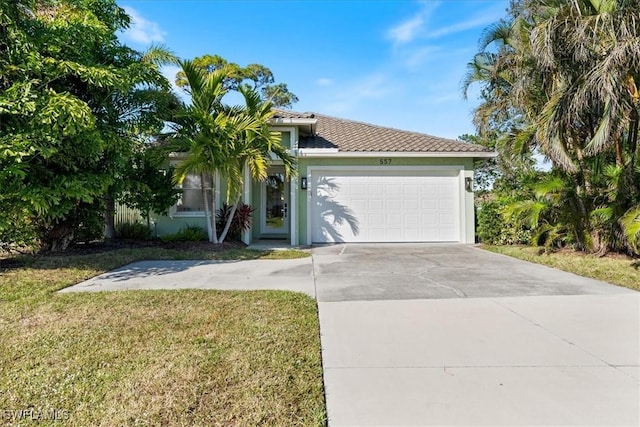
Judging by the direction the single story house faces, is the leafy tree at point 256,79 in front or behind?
behind

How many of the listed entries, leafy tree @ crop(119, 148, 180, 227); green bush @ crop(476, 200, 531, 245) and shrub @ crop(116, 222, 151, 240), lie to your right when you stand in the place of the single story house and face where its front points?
2

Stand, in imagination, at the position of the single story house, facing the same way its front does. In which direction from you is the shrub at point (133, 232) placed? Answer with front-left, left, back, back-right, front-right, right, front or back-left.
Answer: right

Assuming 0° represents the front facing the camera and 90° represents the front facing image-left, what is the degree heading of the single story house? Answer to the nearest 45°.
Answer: approximately 0°

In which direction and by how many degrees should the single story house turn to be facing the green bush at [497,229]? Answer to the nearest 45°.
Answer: approximately 90° to its left

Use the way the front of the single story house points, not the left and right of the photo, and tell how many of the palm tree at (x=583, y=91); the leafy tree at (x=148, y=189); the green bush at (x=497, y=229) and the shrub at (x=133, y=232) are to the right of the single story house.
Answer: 2
